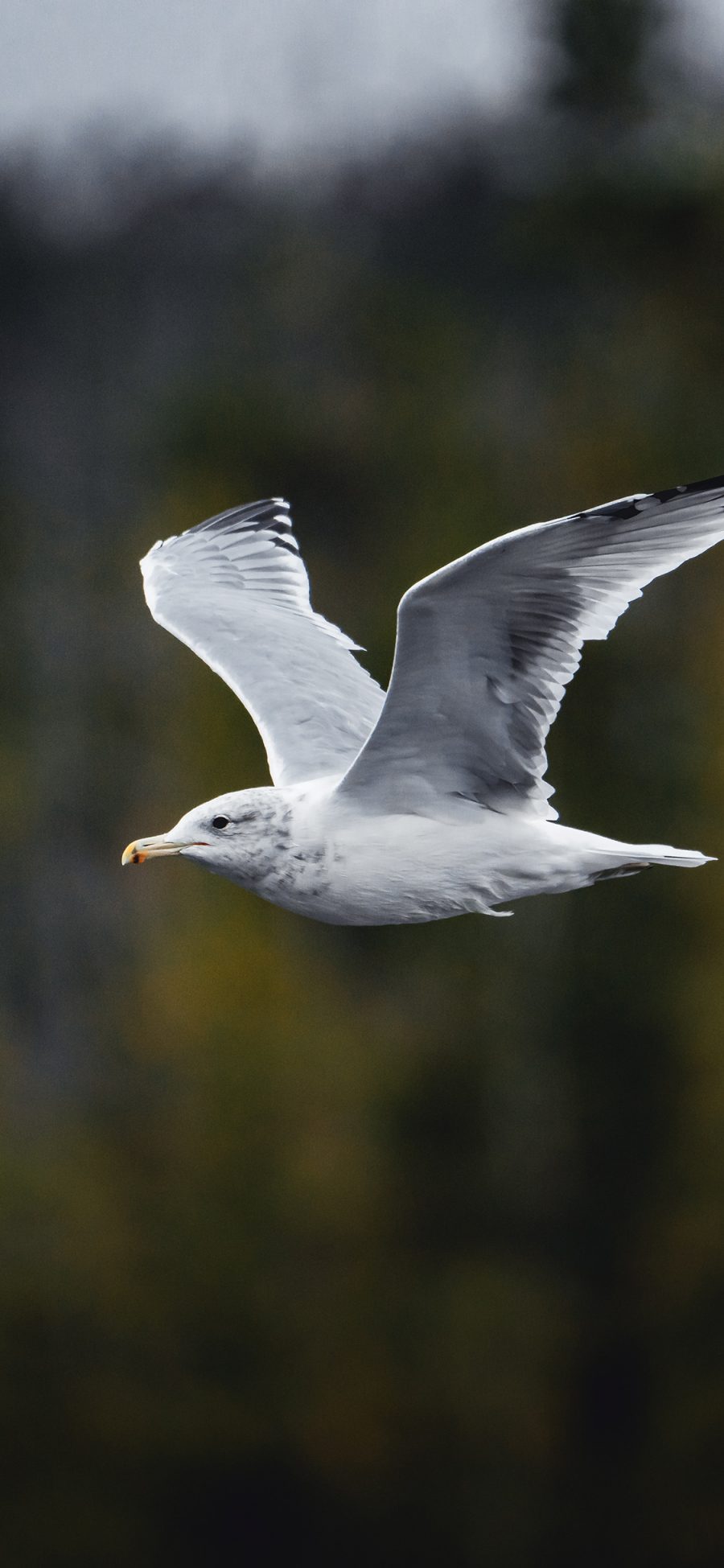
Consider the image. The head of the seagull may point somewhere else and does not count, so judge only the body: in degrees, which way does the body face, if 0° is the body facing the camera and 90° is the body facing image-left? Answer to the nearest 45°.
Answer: approximately 90°
